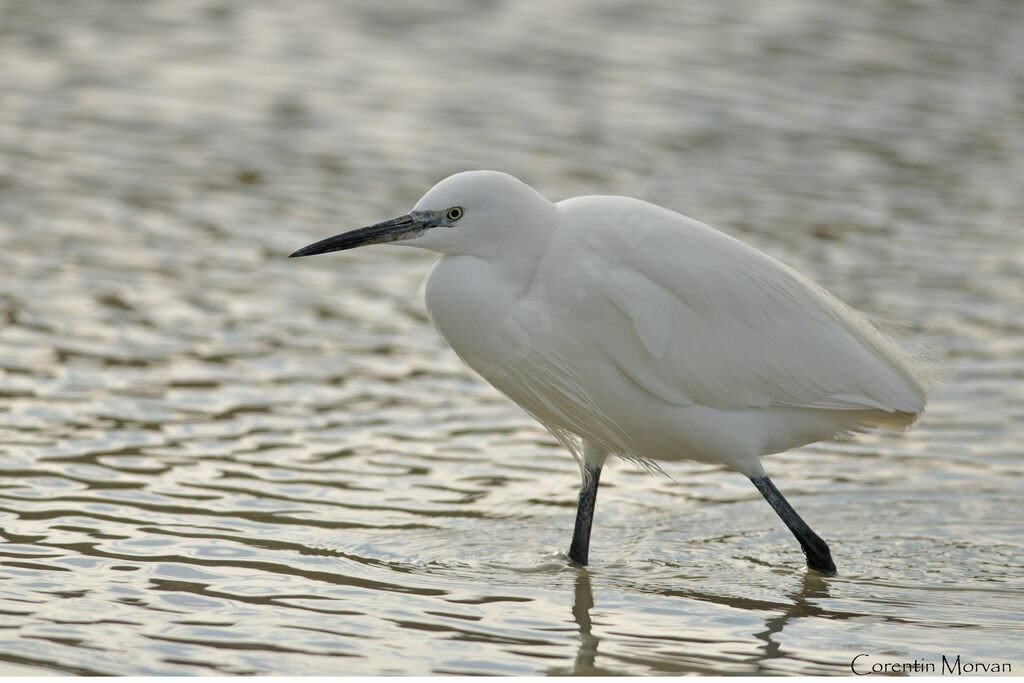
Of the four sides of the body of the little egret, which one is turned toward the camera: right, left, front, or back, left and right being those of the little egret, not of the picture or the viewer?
left
